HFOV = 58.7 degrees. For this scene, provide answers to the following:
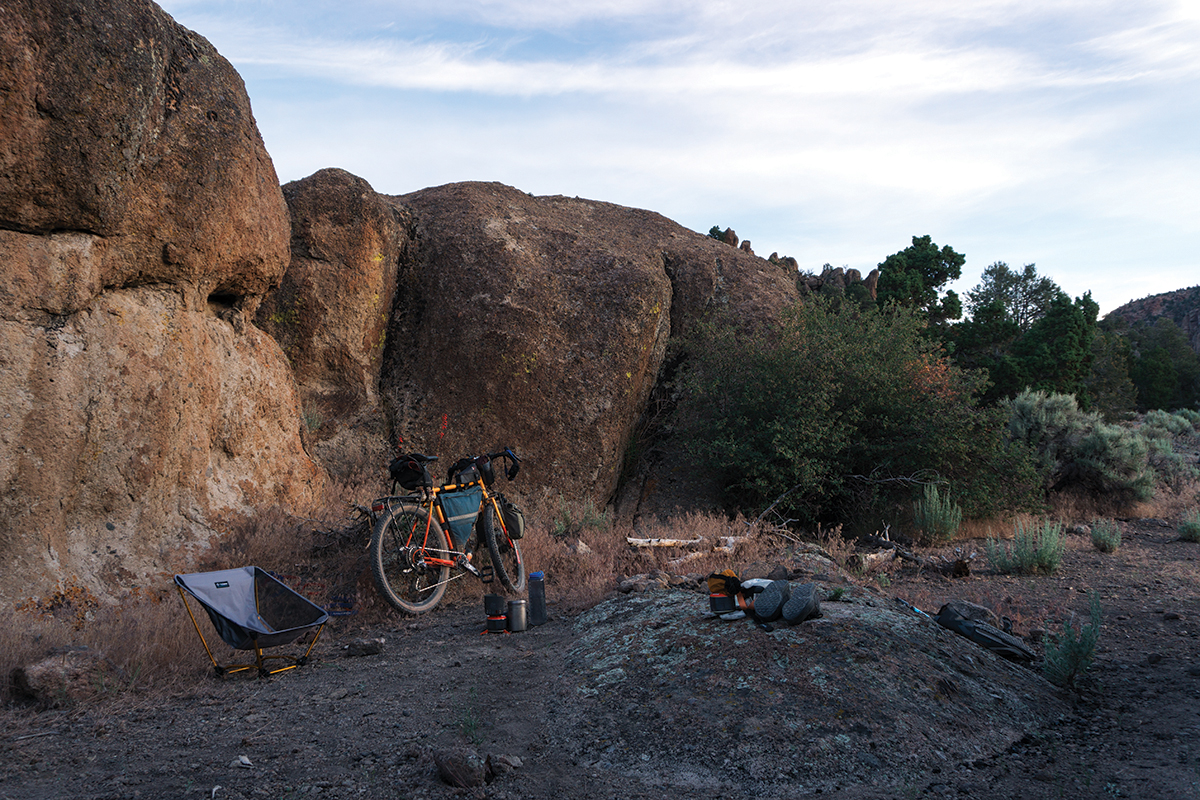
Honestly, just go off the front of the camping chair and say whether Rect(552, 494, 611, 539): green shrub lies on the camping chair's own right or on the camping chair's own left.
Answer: on the camping chair's own left

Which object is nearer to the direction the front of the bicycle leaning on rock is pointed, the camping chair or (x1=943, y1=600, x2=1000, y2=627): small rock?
the small rock

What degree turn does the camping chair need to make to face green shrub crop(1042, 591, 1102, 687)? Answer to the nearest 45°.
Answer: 0° — it already faces it

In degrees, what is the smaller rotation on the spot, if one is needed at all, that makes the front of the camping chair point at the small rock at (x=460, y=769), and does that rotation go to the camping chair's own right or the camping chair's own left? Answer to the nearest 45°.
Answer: approximately 45° to the camping chair's own right

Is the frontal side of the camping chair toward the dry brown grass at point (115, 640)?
no

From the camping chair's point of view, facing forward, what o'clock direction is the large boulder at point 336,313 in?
The large boulder is roughly at 8 o'clock from the camping chair.

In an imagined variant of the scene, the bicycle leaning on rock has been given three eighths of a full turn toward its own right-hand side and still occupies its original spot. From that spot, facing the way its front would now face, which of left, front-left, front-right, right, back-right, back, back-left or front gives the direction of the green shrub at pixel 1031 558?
left

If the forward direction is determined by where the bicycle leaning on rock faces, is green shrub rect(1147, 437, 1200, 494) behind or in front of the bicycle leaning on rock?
in front

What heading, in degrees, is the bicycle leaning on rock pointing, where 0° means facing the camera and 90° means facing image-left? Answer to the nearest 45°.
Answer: approximately 225°

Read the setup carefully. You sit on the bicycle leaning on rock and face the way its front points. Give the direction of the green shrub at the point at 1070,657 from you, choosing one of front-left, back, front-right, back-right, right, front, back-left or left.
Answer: right

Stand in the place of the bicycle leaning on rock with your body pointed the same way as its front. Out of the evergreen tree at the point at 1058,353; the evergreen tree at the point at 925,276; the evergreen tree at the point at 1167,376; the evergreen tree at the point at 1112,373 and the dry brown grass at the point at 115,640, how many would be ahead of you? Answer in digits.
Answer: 4

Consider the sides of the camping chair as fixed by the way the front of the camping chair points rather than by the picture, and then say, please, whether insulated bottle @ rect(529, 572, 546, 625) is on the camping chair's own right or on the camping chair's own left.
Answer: on the camping chair's own left

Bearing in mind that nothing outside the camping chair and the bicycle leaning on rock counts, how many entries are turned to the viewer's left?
0

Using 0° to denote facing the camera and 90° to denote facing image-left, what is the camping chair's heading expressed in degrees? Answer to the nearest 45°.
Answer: approximately 315°

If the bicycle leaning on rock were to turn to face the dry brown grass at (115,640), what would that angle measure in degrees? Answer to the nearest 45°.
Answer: approximately 180°

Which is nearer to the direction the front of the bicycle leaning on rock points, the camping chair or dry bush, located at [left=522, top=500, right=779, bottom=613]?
the dry bush
